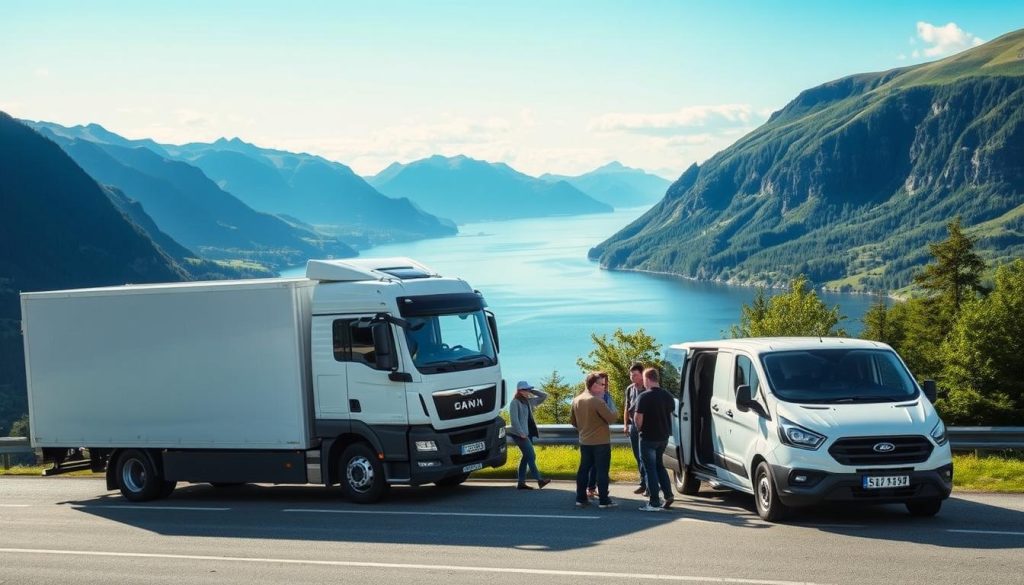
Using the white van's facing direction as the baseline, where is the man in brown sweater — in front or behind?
behind

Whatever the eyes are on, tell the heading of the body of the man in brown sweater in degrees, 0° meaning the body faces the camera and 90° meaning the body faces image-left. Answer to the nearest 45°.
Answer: approximately 225°

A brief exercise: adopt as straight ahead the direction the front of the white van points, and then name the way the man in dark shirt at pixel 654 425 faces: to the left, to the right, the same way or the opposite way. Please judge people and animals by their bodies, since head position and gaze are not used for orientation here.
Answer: the opposite way

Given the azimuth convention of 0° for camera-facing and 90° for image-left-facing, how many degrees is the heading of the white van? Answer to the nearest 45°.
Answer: approximately 315°

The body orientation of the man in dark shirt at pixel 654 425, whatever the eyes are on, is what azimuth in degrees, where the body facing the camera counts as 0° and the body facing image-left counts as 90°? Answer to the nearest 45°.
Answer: approximately 135°

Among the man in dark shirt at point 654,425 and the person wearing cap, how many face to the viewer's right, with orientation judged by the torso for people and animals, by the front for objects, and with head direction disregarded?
1

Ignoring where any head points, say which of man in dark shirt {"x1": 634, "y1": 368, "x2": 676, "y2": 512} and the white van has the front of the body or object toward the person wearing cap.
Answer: the man in dark shirt

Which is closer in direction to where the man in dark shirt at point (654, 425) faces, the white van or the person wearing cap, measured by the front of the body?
the person wearing cap

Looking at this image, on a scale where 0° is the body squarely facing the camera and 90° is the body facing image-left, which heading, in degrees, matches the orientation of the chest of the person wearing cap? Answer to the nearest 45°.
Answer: approximately 270°

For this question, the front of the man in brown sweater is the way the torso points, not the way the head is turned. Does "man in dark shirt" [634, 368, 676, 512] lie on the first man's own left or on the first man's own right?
on the first man's own right

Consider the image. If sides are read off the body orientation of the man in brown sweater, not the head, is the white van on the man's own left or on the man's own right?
on the man's own right

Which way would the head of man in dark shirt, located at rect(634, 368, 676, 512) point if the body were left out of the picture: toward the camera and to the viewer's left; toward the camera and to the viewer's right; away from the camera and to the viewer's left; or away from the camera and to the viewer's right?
away from the camera and to the viewer's left
